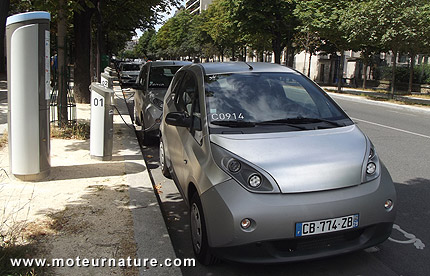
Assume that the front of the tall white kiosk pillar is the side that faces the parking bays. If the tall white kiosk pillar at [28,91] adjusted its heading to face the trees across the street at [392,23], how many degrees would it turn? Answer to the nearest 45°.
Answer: approximately 45° to its left

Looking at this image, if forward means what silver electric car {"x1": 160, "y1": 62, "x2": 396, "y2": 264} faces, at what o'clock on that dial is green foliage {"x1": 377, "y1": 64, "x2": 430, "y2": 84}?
The green foliage is roughly at 8 o'clock from the silver electric car.

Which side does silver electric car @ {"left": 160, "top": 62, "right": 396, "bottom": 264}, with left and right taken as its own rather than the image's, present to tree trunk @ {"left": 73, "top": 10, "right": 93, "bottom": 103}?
back

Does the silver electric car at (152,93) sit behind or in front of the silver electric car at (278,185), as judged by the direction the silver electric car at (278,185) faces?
behind

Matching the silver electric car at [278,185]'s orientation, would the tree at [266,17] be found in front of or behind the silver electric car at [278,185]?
behind

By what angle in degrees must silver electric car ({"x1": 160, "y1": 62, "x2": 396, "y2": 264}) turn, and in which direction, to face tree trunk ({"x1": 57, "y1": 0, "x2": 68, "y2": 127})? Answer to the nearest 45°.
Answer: approximately 180°

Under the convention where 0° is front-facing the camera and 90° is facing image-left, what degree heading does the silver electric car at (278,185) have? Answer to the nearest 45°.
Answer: approximately 315°

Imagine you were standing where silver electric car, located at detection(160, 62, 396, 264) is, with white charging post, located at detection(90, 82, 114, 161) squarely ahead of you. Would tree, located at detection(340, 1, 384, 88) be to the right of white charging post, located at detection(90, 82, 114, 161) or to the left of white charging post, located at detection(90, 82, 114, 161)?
right

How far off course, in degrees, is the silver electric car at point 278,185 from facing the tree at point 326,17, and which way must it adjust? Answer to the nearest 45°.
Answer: approximately 135° to its left

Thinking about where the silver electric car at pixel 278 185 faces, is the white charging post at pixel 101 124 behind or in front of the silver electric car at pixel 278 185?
behind

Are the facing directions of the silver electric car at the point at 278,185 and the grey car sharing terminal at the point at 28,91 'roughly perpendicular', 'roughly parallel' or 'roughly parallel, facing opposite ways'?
roughly perpendicular

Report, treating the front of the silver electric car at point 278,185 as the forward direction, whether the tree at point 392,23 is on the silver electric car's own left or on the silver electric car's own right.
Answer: on the silver electric car's own left

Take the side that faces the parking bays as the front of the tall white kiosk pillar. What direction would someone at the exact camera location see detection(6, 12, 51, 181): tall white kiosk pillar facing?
facing to the right of the viewer
